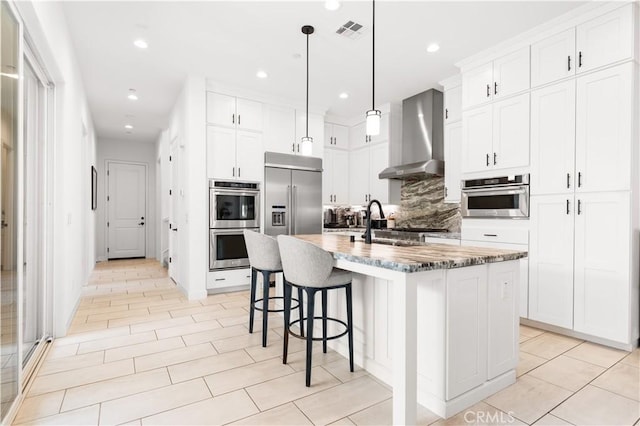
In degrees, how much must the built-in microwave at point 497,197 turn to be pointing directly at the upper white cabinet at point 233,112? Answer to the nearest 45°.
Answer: approximately 45° to its right

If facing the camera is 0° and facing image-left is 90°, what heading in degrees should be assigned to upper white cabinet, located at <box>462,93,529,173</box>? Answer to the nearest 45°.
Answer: approximately 45°

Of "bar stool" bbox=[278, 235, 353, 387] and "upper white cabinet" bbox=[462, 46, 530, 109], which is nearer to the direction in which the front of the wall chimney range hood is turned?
the bar stool

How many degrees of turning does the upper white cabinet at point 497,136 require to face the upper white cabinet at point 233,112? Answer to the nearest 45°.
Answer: approximately 45° to its right

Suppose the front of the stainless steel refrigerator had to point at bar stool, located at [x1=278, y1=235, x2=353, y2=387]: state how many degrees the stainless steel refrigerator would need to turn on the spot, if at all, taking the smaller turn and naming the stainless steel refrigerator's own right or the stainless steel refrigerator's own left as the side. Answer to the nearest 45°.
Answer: approximately 45° to the stainless steel refrigerator's own right

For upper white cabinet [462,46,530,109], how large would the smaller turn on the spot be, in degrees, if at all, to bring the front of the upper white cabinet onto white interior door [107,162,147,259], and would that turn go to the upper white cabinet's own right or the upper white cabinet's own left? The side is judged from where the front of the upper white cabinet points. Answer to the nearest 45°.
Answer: approximately 45° to the upper white cabinet's own right

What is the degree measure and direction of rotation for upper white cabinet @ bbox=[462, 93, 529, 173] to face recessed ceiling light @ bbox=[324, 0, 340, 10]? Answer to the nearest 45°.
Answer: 0° — it already faces it

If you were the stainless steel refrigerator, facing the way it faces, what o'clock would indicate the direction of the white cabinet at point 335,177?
The white cabinet is roughly at 9 o'clock from the stainless steel refrigerator.

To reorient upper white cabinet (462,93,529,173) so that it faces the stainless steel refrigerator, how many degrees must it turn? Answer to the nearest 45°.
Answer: approximately 45° to its right
